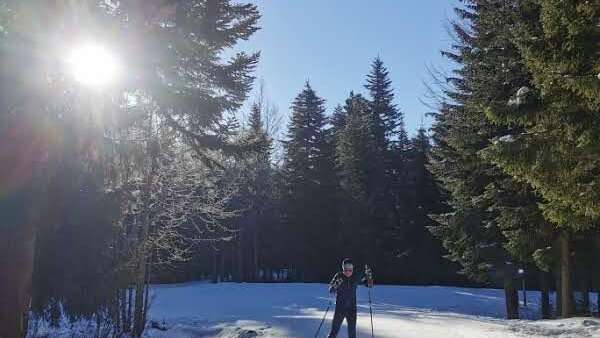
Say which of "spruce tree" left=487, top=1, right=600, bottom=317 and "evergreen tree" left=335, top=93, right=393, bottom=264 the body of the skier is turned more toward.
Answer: the spruce tree

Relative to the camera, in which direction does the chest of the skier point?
toward the camera

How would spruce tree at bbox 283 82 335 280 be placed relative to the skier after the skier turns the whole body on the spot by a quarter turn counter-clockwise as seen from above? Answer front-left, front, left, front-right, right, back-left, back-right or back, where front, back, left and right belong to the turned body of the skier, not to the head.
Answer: left

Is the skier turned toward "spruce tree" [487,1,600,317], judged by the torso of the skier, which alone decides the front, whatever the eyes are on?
no

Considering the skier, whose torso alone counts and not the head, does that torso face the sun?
no

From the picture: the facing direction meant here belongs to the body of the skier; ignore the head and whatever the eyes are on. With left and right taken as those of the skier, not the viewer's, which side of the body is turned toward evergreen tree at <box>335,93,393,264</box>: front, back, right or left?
back
